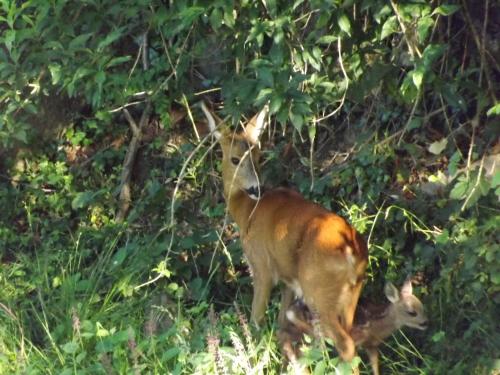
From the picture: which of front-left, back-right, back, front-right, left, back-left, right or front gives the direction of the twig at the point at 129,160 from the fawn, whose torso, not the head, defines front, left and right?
back-left

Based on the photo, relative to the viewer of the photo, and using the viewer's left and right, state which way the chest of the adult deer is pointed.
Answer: facing away from the viewer and to the left of the viewer

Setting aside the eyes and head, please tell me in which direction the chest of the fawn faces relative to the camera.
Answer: to the viewer's right

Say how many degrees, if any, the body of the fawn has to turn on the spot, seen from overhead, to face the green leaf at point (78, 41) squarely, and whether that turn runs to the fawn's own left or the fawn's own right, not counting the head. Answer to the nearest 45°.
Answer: approximately 180°
